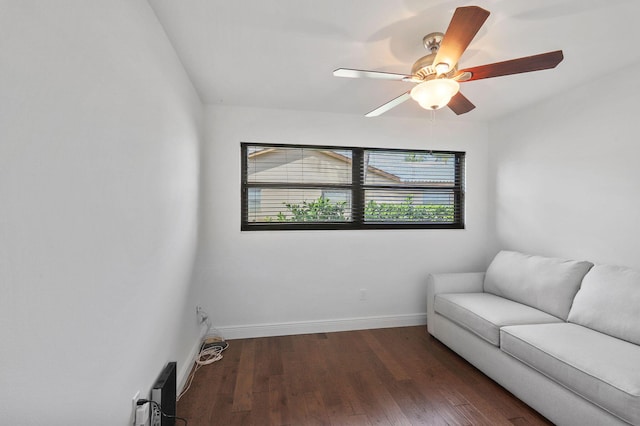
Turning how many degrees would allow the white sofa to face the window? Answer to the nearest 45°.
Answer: approximately 45° to its right

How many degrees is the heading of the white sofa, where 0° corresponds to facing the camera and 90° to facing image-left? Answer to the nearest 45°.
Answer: approximately 45°

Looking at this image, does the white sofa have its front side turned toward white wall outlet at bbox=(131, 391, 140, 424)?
yes

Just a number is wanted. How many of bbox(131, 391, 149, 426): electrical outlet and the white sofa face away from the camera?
0

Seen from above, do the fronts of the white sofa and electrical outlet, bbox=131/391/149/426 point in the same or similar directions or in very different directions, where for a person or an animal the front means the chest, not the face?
very different directions

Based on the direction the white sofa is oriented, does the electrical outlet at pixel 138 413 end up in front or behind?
in front

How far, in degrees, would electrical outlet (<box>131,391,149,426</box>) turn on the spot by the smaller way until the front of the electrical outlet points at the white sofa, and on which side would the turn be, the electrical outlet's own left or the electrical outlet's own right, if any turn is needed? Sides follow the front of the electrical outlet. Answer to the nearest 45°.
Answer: approximately 45° to the electrical outlet's own left
